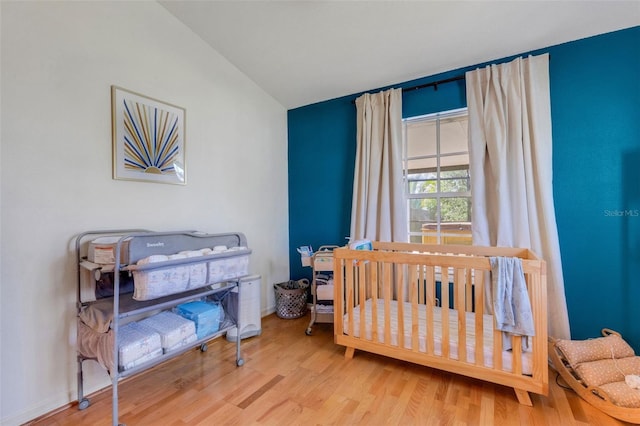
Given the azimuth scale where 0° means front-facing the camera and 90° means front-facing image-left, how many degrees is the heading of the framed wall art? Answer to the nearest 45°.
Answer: approximately 315°

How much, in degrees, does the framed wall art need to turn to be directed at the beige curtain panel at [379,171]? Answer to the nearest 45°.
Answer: approximately 45° to its left
